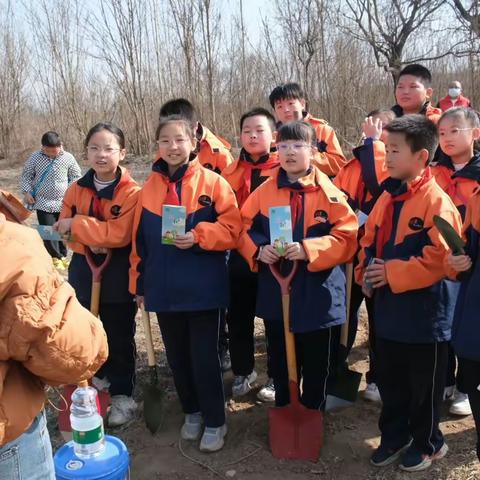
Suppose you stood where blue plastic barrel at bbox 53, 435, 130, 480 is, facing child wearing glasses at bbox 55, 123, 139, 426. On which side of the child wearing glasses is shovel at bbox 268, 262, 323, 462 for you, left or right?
right

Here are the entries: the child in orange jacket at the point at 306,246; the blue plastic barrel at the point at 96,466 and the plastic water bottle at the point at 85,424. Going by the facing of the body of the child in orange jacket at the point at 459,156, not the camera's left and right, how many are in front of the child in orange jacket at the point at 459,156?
3

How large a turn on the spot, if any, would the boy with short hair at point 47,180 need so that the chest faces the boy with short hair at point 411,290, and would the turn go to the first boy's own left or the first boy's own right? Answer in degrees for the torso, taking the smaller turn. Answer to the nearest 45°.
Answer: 0° — they already face them

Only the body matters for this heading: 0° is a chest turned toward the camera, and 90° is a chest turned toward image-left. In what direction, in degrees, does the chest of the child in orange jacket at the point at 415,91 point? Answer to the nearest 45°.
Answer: approximately 45°
